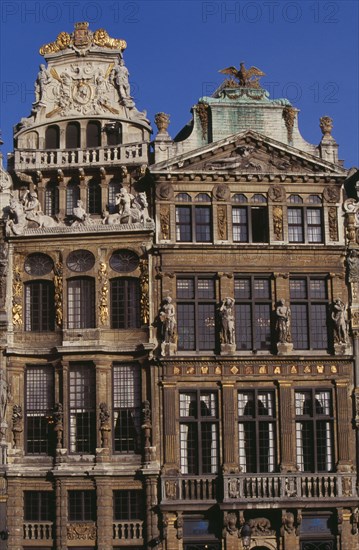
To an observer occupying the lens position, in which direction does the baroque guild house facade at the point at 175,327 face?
facing the viewer
